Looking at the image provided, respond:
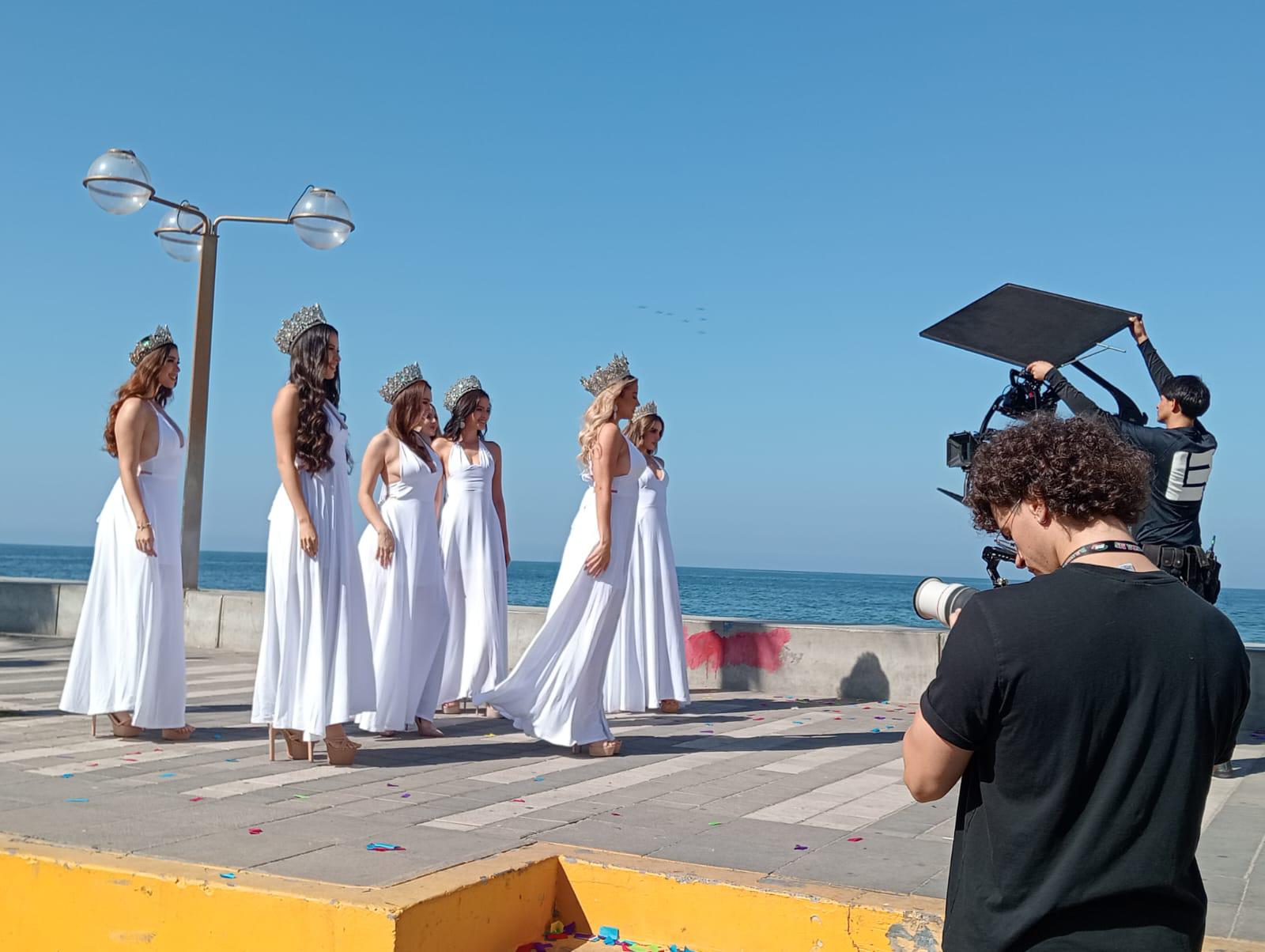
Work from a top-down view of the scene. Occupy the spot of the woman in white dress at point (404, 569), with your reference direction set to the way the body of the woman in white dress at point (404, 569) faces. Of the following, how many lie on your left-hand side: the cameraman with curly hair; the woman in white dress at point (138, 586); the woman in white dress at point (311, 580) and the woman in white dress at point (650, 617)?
1

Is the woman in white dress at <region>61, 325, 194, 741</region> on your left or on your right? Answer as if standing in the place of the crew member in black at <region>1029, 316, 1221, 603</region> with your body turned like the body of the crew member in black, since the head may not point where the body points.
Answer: on your left

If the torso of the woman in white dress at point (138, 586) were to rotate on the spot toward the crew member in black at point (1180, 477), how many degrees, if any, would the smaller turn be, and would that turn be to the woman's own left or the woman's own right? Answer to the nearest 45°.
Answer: approximately 45° to the woman's own right

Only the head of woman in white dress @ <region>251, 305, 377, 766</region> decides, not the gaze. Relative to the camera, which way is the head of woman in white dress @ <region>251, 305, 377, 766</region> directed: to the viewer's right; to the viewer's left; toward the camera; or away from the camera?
to the viewer's right

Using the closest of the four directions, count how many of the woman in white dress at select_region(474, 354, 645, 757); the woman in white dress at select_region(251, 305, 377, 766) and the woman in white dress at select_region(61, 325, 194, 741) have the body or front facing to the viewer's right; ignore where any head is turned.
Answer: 3

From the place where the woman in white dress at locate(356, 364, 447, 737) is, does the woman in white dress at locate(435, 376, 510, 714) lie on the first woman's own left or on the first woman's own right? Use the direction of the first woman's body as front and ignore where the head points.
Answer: on the first woman's own left

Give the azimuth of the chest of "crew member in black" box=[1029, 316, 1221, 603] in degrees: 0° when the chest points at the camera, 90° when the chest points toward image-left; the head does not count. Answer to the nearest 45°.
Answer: approximately 135°

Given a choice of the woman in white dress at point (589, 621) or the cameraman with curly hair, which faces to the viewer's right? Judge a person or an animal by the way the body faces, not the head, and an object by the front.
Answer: the woman in white dress

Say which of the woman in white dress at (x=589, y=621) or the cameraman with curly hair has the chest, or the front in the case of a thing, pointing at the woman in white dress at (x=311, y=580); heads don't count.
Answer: the cameraman with curly hair

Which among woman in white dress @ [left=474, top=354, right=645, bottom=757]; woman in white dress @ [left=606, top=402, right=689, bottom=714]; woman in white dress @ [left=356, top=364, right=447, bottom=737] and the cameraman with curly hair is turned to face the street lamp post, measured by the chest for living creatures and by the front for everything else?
the cameraman with curly hair

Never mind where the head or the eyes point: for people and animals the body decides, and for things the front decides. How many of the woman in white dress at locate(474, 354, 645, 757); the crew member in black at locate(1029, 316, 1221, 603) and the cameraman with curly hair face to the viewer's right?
1

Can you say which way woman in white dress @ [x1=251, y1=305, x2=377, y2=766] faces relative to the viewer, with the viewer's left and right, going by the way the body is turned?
facing to the right of the viewer

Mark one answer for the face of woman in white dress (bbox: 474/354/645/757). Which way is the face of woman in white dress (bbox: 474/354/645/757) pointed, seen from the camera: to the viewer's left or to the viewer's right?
to the viewer's right

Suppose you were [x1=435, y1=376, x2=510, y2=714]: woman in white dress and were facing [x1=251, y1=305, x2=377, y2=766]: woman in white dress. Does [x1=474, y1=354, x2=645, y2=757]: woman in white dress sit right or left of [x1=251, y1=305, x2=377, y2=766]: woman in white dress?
left
